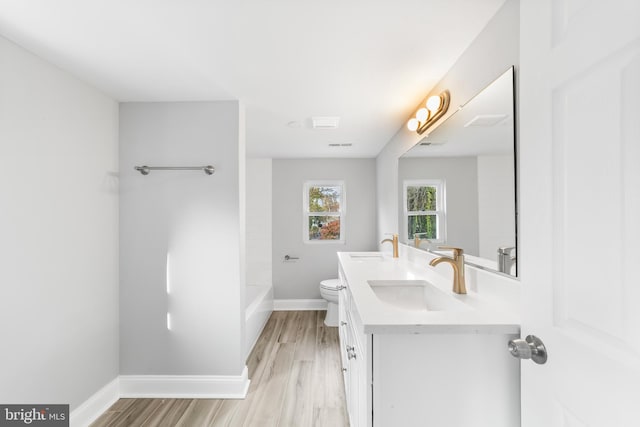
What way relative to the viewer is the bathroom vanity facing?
to the viewer's left

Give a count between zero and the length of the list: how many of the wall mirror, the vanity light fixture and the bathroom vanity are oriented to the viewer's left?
3

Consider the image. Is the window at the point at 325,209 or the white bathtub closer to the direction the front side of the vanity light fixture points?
the white bathtub

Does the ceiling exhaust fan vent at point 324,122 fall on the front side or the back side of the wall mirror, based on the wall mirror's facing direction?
on the front side

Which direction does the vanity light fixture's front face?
to the viewer's left

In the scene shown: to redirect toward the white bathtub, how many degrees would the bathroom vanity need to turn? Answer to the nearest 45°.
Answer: approximately 45° to its right

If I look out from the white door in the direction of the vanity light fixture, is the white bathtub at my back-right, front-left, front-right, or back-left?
front-left

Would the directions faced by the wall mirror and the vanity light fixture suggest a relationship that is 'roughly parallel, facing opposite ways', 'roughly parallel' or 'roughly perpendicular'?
roughly parallel

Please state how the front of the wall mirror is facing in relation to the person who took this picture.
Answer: facing to the left of the viewer

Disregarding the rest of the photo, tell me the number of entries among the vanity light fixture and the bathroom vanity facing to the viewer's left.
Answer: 2
